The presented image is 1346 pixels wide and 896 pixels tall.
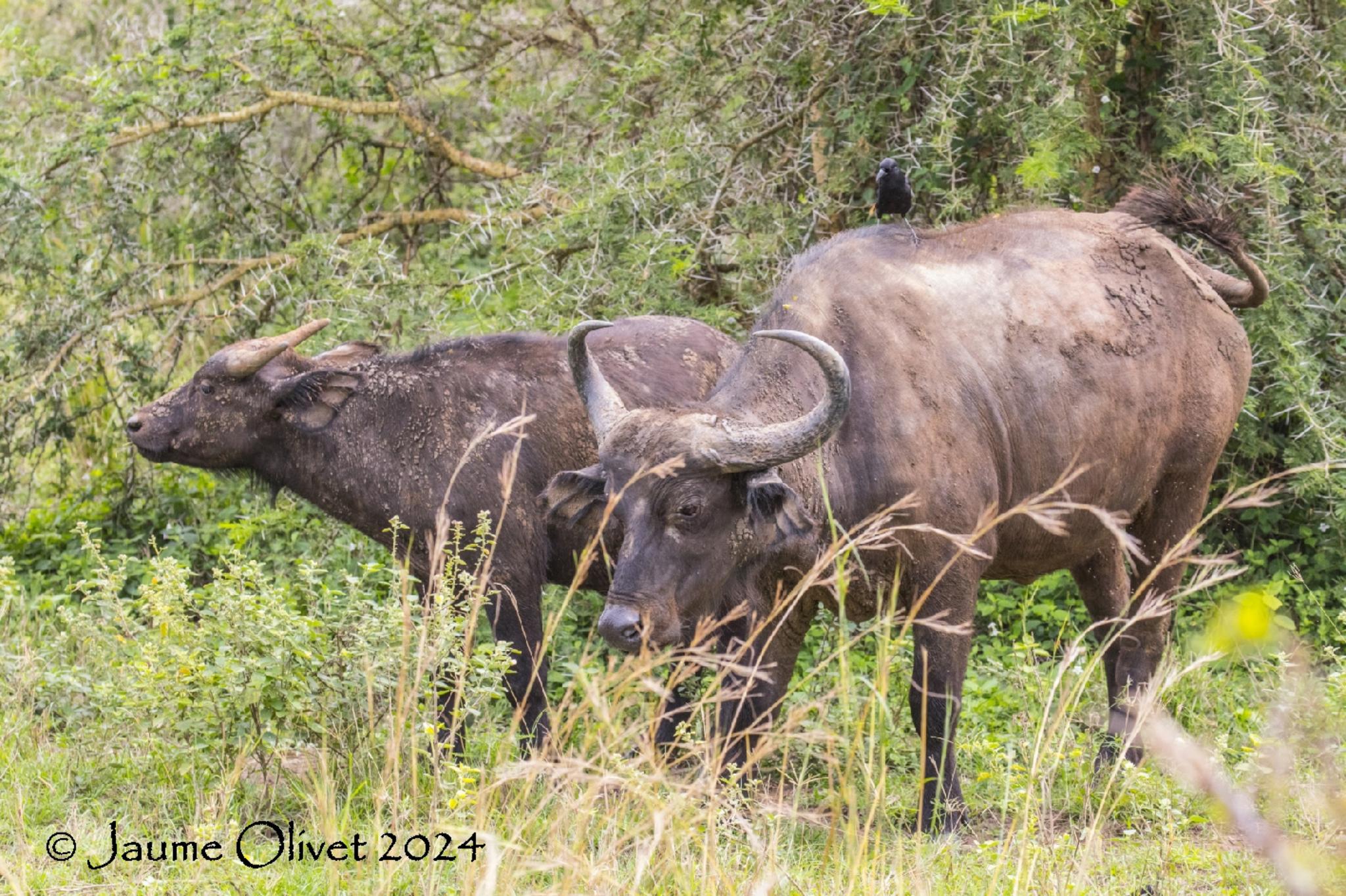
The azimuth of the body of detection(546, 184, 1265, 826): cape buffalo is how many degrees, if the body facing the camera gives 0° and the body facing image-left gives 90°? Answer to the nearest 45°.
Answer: approximately 45°

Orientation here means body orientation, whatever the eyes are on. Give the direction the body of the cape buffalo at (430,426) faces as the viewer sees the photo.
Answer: to the viewer's left

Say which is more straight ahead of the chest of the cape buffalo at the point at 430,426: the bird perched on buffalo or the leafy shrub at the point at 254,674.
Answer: the leafy shrub

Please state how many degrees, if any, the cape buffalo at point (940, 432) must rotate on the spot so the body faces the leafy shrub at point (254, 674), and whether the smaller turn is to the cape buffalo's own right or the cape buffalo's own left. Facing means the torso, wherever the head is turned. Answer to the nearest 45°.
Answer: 0° — it already faces it

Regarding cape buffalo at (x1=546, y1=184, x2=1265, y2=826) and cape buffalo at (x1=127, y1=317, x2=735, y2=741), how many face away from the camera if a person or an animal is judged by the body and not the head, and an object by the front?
0

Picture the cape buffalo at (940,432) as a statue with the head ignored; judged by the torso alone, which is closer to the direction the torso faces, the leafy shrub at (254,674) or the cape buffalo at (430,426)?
the leafy shrub

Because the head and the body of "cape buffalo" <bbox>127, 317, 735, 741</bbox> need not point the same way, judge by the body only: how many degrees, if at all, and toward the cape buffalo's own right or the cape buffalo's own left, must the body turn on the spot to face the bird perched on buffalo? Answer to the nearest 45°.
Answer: approximately 180°

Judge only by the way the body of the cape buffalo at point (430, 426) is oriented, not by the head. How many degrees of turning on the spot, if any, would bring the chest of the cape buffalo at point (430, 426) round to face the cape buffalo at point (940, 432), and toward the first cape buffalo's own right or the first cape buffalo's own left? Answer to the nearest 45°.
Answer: approximately 135° to the first cape buffalo's own left
